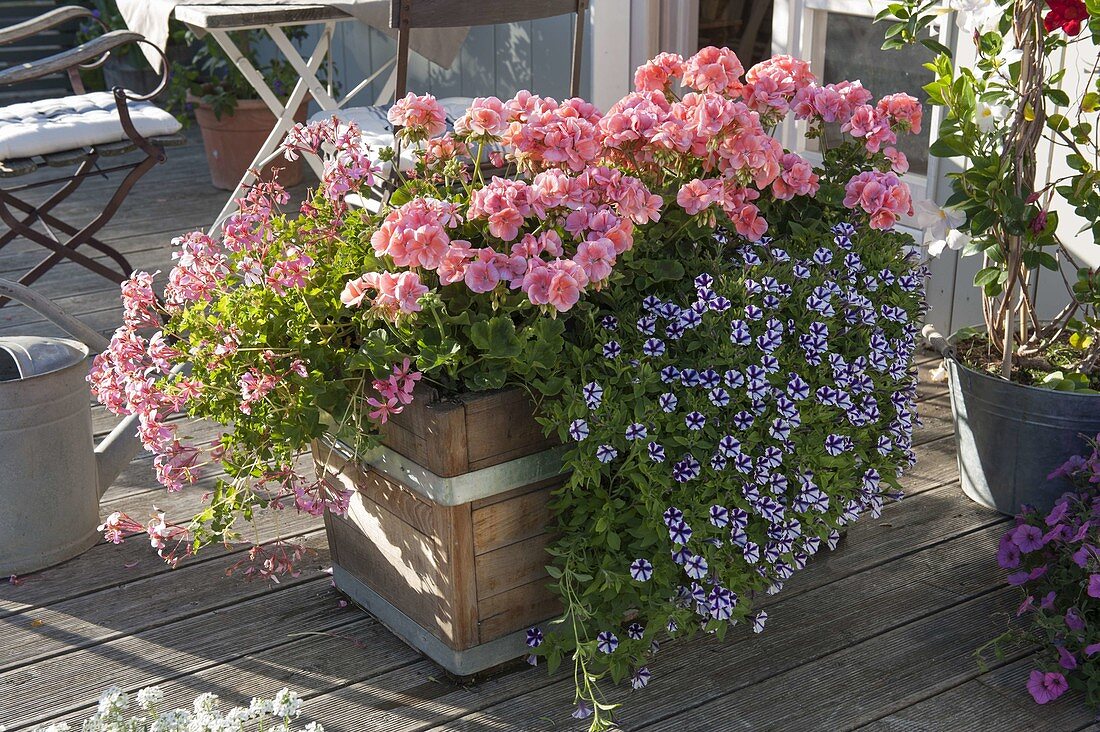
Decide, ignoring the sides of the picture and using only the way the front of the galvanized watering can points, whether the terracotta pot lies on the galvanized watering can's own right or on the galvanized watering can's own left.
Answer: on the galvanized watering can's own left

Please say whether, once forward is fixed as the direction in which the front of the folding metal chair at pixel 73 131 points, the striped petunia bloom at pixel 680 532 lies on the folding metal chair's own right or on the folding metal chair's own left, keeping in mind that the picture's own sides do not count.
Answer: on the folding metal chair's own right

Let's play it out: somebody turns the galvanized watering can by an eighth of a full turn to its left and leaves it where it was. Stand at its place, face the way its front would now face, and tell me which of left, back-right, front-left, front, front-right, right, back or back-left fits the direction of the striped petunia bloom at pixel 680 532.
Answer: right

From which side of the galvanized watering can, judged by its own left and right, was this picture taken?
right

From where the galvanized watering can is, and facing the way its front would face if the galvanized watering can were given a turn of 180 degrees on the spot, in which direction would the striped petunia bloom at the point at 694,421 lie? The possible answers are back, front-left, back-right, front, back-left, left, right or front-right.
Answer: back-left

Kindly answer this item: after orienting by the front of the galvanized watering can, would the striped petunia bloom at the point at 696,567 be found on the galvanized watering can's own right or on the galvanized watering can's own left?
on the galvanized watering can's own right

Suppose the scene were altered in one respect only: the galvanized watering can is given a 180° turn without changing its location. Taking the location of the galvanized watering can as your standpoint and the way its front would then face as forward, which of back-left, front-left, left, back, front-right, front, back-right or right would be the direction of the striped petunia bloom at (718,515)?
back-left

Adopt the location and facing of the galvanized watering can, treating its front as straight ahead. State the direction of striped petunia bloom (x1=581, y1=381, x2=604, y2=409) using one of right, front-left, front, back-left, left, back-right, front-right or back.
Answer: front-right

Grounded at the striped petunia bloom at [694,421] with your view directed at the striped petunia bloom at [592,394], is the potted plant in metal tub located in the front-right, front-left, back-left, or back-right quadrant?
back-right

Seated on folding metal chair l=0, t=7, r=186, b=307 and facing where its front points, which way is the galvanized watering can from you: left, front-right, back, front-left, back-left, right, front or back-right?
back-right

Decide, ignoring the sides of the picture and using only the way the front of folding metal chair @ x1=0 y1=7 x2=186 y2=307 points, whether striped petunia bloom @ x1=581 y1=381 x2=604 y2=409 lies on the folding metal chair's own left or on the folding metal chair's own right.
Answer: on the folding metal chair's own right

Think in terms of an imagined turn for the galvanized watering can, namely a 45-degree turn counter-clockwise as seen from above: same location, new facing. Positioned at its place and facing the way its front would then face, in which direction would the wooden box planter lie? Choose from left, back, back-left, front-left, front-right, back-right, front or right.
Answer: right

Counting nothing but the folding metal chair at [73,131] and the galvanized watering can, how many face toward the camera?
0

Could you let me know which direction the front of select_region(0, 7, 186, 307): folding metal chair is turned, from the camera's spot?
facing away from the viewer and to the right of the viewer

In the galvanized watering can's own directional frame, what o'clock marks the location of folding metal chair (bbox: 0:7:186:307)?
The folding metal chair is roughly at 9 o'clock from the galvanized watering can.

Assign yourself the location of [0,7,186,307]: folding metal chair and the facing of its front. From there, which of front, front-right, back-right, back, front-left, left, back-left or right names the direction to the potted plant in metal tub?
right

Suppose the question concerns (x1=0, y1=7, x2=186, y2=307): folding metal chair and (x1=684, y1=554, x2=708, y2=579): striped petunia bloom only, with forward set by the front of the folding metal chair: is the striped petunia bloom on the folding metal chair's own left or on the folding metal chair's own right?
on the folding metal chair's own right

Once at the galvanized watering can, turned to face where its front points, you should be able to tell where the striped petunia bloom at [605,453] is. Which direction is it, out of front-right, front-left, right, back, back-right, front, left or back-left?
front-right
